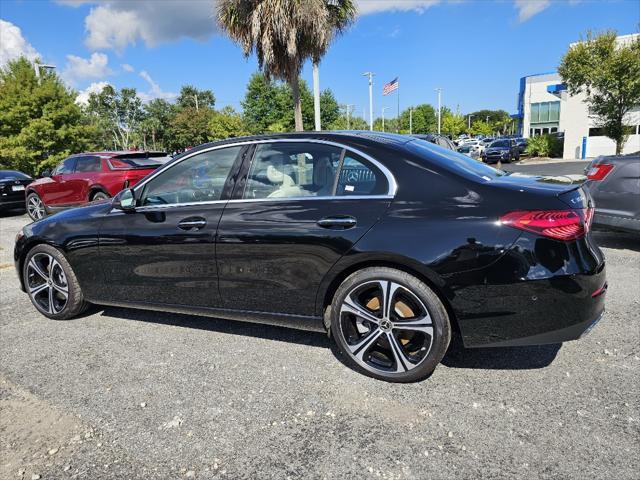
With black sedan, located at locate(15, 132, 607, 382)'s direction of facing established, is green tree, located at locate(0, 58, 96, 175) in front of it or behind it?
in front

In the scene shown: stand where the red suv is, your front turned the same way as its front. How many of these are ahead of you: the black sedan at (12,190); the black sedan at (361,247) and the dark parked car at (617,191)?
1

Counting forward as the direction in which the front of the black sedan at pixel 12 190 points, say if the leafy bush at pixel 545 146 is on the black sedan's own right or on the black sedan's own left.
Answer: on the black sedan's own right

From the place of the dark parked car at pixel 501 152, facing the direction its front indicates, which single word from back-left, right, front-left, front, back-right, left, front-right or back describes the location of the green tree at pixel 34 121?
front

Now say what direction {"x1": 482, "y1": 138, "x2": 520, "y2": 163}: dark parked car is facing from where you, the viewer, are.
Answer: facing the viewer and to the left of the viewer

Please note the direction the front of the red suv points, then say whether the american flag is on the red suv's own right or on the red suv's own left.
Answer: on the red suv's own right

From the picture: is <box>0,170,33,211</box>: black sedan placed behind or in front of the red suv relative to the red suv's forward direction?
in front

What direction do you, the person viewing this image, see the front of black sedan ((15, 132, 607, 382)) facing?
facing away from the viewer and to the left of the viewer

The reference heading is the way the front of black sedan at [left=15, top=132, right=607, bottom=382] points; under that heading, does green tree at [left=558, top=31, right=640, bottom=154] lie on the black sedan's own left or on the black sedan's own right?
on the black sedan's own right

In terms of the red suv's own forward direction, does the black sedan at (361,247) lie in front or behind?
behind

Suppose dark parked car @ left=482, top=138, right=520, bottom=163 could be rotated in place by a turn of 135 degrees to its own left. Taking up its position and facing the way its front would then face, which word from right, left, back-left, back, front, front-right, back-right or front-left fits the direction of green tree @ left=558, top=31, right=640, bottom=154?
front-right

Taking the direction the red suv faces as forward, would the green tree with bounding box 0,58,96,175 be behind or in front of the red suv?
in front

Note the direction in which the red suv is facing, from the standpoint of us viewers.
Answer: facing away from the viewer and to the left of the viewer

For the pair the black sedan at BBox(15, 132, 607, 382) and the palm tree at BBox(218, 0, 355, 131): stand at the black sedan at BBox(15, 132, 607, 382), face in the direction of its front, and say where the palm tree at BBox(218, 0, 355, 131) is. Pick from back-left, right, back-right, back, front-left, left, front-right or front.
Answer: front-right

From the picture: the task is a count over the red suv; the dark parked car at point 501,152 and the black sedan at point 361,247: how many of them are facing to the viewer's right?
0

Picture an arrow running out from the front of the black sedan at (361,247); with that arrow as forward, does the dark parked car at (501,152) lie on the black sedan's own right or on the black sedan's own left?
on the black sedan's own right

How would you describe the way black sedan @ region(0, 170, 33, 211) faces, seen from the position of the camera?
facing away from the viewer and to the left of the viewer
